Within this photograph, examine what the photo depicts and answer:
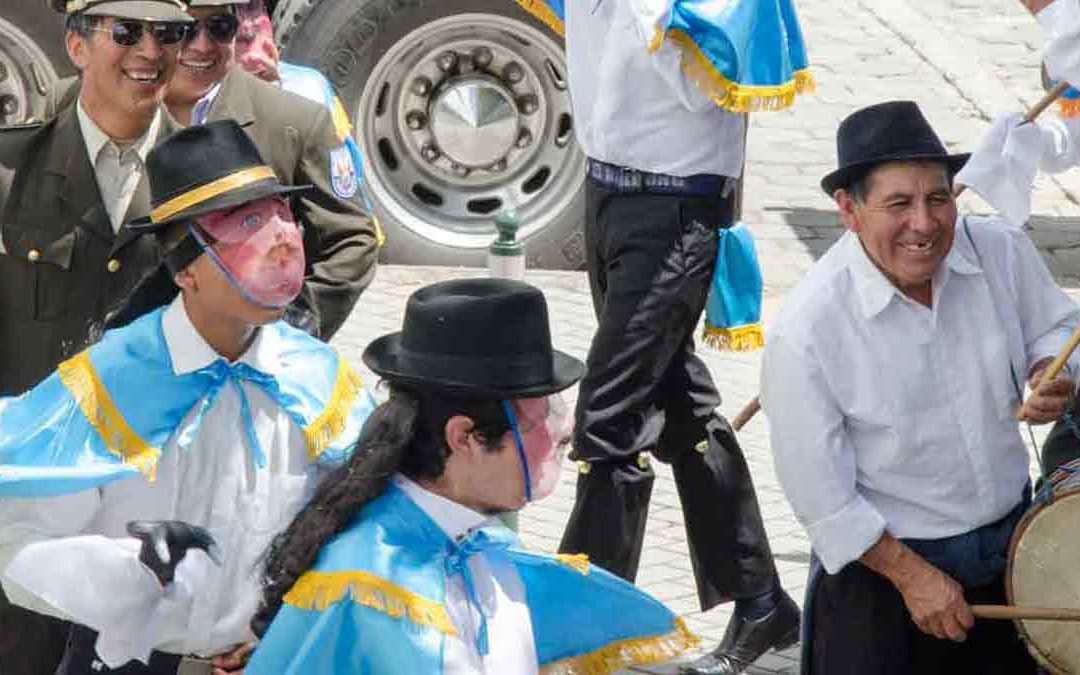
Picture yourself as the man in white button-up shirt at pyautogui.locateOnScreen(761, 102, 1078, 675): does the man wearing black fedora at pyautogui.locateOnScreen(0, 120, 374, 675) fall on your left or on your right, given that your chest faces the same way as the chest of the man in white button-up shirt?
on your right

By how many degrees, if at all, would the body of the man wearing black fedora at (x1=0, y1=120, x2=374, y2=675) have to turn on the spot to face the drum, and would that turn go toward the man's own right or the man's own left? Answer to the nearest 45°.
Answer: approximately 45° to the man's own left

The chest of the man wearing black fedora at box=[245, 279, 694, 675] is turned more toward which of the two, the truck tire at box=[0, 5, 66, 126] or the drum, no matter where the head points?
the drum

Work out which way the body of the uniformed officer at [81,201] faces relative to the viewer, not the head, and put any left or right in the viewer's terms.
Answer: facing the viewer and to the right of the viewer

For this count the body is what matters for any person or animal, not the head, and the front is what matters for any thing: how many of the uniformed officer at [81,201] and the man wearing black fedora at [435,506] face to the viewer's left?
0

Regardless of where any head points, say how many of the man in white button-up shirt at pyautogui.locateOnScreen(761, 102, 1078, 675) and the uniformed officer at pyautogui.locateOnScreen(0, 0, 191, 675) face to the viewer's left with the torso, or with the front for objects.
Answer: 0

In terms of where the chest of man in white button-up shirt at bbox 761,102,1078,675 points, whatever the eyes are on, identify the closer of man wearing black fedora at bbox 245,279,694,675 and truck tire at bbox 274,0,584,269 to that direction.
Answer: the man wearing black fedora

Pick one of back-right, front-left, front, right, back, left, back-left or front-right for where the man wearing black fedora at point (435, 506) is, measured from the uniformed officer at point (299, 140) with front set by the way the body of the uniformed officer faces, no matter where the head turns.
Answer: front-left

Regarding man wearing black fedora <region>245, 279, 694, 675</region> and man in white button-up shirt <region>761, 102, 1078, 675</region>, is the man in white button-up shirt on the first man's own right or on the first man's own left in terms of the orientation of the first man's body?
on the first man's own left

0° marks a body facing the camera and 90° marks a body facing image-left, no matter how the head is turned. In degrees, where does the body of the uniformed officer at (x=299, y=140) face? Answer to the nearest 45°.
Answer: approximately 45°

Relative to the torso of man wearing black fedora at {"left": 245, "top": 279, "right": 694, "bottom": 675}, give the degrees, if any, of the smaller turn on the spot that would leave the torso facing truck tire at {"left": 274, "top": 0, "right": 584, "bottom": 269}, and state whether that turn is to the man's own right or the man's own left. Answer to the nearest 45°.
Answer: approximately 135° to the man's own left
